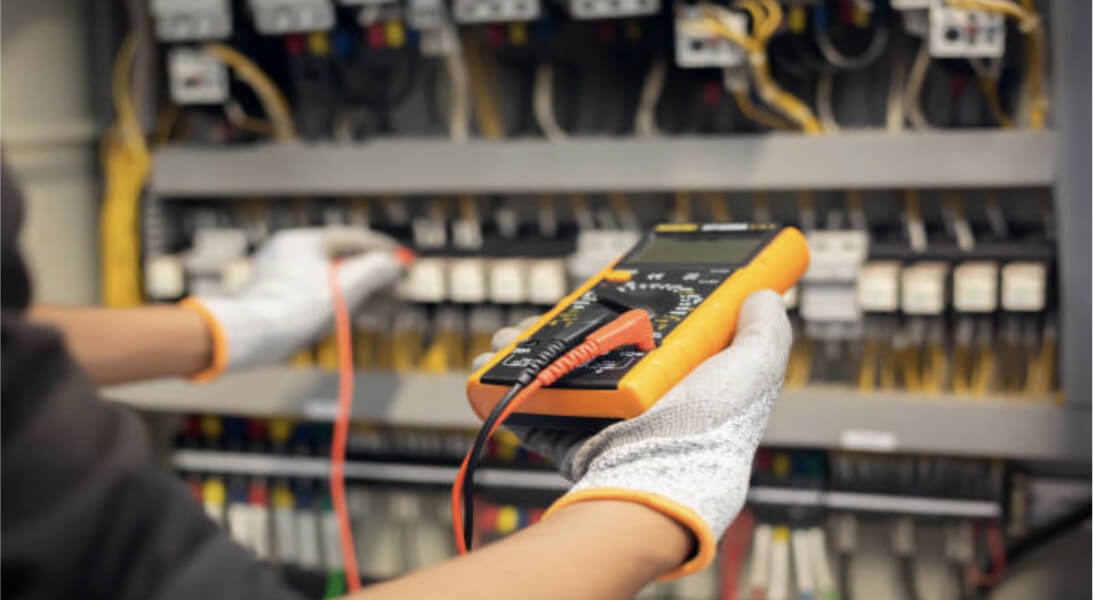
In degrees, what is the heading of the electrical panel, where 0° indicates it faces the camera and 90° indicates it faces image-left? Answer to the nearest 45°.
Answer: approximately 0°
